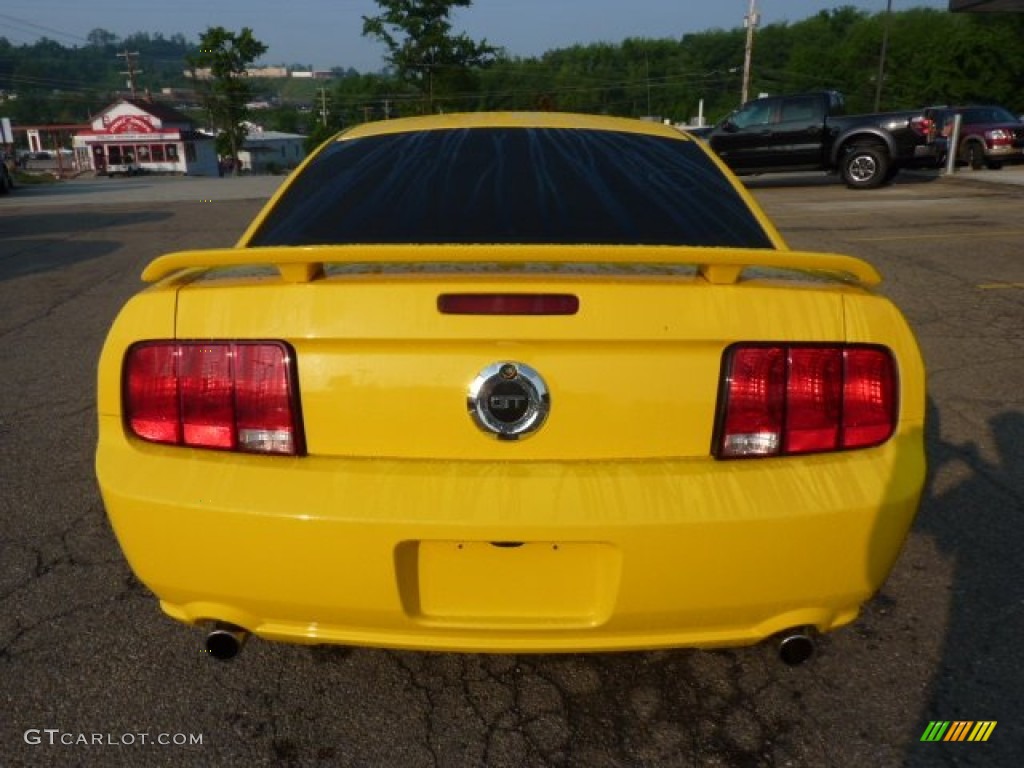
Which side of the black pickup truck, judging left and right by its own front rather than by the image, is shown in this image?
left

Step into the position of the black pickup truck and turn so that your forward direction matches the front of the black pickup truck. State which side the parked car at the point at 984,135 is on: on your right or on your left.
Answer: on your right

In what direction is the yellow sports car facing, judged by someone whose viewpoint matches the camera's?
facing away from the viewer

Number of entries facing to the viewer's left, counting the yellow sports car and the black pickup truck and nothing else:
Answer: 1

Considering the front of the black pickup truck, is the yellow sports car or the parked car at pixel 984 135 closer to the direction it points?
the yellow sports car

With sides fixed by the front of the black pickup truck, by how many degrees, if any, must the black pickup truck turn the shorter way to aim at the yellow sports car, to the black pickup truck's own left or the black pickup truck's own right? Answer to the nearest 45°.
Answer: approximately 90° to the black pickup truck's own left

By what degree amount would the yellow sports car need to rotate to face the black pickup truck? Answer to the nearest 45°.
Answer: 0° — it already faces it

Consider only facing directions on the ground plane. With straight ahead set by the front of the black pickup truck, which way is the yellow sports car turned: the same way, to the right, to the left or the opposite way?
to the right

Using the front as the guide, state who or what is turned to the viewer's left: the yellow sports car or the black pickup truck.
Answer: the black pickup truck

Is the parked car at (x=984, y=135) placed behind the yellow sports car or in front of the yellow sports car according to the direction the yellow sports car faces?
in front
